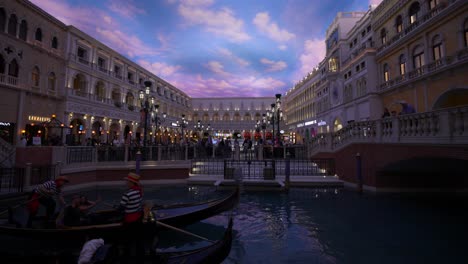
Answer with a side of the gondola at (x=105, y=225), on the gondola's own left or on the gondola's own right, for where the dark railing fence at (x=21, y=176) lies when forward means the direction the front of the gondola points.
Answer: on the gondola's own left

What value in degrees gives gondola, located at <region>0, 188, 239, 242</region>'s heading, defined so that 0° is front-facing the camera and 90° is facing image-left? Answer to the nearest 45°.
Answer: approximately 270°

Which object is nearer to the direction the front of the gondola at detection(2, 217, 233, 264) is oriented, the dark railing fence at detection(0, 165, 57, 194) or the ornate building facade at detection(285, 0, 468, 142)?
the ornate building facade

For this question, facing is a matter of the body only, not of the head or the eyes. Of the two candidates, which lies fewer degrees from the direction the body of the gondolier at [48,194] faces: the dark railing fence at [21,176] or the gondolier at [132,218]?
the gondolier

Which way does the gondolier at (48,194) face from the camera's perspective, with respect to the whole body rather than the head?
to the viewer's right

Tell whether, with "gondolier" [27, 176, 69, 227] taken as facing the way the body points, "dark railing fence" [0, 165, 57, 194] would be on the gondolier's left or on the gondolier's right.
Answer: on the gondolier's left

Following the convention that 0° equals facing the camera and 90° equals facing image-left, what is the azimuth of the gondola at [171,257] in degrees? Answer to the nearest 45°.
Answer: approximately 270°

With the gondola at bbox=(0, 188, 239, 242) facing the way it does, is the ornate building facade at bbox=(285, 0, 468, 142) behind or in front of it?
in front

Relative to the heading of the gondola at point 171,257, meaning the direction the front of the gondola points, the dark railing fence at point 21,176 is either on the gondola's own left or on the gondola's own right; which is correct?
on the gondola's own left
